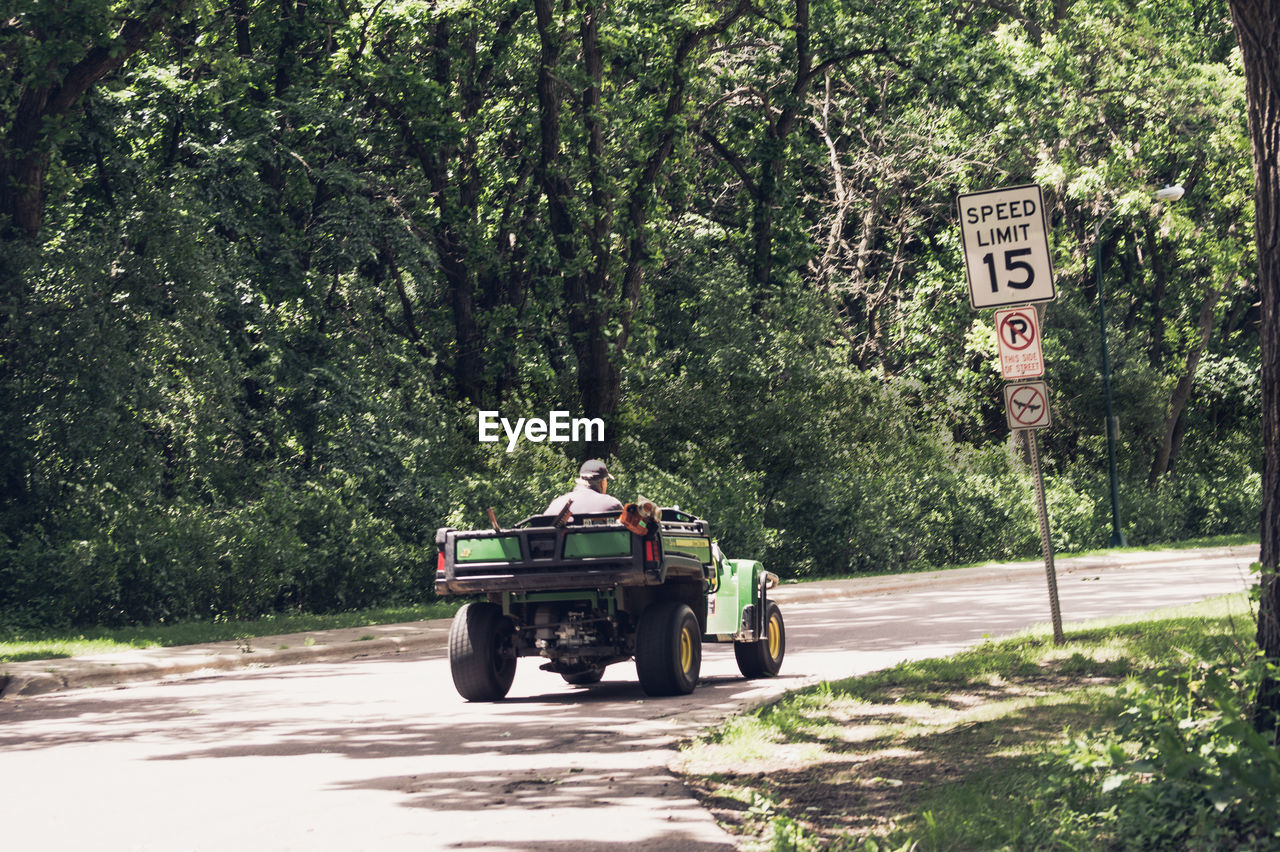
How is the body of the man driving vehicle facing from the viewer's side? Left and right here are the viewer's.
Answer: facing away from the viewer and to the right of the viewer

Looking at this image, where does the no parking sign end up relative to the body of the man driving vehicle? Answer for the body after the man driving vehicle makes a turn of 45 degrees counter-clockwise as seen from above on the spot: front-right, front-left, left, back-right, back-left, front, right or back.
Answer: right

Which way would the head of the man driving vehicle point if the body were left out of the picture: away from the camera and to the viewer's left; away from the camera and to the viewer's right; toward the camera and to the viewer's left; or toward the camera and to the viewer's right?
away from the camera and to the viewer's right

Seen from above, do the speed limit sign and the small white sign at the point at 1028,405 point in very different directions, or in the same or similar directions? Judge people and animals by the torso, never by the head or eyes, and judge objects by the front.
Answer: same or similar directions

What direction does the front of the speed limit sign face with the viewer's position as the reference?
facing the viewer

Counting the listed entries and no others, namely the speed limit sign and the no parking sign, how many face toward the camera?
2

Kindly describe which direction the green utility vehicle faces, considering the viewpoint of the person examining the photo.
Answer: facing away from the viewer and to the right of the viewer

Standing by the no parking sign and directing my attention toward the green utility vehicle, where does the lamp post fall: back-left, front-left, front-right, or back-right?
back-right

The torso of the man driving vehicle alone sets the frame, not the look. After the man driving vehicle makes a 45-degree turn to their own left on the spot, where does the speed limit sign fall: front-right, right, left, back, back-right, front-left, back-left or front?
right

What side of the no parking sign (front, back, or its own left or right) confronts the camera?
front

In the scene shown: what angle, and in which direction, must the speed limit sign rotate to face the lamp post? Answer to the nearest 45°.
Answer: approximately 180°

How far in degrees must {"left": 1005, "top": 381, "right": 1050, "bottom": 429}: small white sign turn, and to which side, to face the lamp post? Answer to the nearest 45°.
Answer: approximately 180°

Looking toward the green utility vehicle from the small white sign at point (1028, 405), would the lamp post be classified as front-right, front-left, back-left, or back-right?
back-right
